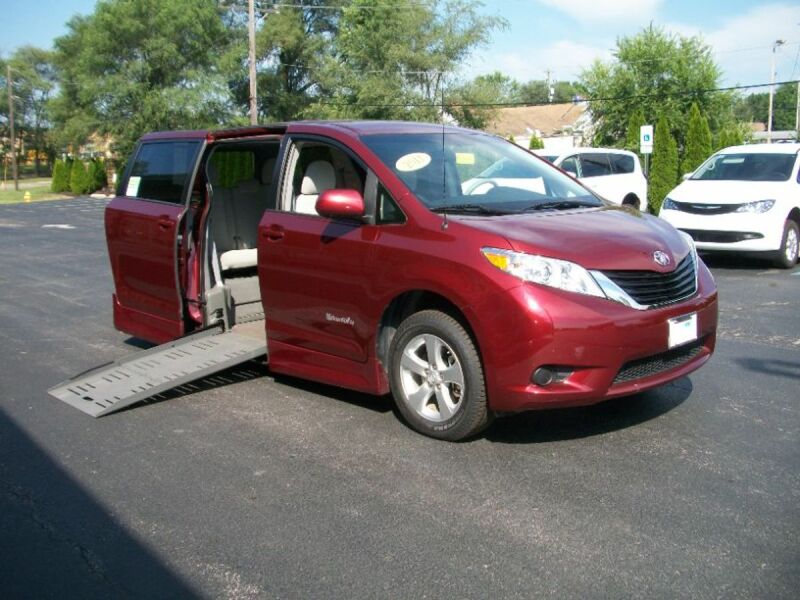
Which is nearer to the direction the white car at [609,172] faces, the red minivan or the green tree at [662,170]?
the red minivan

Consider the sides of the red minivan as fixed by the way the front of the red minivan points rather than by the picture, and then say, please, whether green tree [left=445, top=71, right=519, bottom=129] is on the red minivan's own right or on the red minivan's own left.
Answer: on the red minivan's own left

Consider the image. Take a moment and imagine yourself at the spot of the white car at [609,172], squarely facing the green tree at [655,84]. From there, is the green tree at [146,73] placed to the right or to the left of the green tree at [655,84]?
left

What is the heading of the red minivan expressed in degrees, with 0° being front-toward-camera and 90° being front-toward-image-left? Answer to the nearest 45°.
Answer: approximately 315°

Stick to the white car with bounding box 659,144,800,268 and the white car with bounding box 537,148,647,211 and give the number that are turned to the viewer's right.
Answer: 0

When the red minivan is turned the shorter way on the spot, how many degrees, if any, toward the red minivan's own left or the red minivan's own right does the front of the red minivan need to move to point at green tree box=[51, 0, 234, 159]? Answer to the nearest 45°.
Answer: approximately 135° to the red minivan's own left

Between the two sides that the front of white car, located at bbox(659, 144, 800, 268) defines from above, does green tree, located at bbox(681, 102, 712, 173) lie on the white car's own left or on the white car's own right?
on the white car's own right

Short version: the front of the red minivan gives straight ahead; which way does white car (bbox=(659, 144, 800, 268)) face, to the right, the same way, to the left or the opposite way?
to the right

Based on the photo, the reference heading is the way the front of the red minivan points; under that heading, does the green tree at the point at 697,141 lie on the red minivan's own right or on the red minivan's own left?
on the red minivan's own left

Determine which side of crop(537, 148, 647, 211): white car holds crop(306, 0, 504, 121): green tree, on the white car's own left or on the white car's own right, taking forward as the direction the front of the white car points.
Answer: on the white car's own right

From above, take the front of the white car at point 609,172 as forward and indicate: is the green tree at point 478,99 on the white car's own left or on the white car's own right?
on the white car's own right
